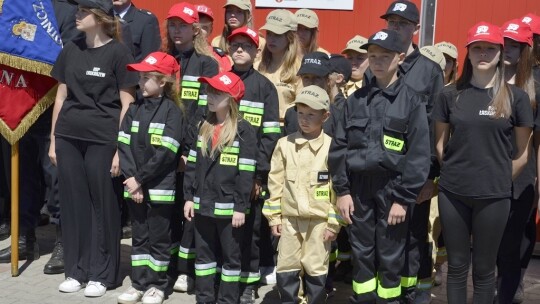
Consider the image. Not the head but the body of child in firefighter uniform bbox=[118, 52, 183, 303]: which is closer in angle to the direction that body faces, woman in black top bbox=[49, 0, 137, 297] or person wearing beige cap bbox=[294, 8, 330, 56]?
the woman in black top

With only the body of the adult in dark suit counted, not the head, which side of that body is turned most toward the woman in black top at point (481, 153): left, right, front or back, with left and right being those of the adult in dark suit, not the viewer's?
left

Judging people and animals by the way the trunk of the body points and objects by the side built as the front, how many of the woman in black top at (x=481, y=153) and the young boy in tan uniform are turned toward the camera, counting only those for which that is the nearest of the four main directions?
2

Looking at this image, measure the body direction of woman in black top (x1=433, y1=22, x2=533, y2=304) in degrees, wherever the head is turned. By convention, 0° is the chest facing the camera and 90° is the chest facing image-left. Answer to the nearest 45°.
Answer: approximately 0°

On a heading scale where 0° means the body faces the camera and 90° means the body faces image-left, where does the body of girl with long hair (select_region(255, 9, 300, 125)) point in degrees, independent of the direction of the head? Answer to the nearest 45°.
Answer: approximately 45°

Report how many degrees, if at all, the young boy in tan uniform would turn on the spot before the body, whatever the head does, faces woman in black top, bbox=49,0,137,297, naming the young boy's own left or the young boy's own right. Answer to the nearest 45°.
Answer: approximately 90° to the young boy's own right

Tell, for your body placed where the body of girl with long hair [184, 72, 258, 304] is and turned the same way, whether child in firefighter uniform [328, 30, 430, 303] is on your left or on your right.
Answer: on your left

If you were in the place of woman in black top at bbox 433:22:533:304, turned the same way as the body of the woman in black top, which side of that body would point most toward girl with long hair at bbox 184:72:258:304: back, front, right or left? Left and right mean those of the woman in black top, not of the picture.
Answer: right
